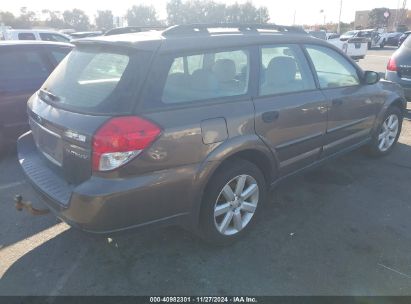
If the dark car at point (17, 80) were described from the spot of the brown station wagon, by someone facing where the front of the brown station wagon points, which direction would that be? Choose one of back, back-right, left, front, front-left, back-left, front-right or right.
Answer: left

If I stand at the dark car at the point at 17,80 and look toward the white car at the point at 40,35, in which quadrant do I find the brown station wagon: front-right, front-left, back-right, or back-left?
back-right

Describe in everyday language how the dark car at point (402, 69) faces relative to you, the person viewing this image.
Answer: facing away from the viewer and to the right of the viewer

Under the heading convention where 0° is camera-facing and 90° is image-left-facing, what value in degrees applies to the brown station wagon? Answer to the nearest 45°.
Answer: approximately 225°

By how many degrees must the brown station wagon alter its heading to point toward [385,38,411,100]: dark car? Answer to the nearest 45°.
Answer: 0° — it already faces it

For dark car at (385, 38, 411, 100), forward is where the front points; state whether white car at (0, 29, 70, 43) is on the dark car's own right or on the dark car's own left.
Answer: on the dark car's own left

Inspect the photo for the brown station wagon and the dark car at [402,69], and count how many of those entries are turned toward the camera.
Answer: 0
